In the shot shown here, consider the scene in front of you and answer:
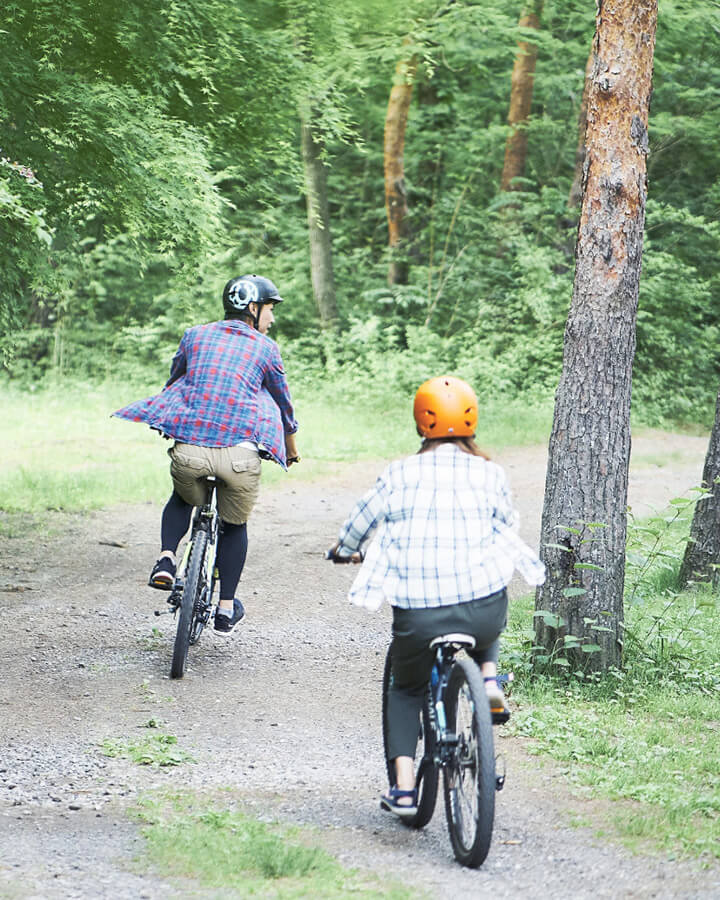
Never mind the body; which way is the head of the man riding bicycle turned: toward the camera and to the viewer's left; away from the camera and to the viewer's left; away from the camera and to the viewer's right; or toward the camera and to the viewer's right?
away from the camera and to the viewer's right

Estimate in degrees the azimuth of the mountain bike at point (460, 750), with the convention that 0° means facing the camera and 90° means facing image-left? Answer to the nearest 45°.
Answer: approximately 180°

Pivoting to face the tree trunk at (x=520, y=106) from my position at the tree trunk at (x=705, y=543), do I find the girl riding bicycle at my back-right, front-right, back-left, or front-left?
back-left

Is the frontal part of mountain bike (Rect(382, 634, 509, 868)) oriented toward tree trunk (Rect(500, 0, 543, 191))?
yes

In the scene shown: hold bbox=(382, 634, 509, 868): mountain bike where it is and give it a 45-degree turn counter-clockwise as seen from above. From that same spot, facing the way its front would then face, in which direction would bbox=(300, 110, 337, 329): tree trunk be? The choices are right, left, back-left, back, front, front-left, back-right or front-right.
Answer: front-right

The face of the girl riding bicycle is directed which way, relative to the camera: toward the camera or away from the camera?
away from the camera

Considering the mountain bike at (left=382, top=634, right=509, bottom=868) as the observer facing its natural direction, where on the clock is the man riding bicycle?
The man riding bicycle is roughly at 11 o'clock from the mountain bike.

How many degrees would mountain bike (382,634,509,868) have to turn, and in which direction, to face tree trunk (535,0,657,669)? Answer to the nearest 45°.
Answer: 0° — it already faces it

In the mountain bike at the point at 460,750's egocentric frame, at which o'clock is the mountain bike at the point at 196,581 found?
the mountain bike at the point at 196,581 is roughly at 11 o'clock from the mountain bike at the point at 460,750.

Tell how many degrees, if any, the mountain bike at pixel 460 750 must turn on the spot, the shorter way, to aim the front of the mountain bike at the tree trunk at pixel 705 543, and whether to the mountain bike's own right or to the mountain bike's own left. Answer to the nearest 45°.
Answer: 0° — it already faces it
